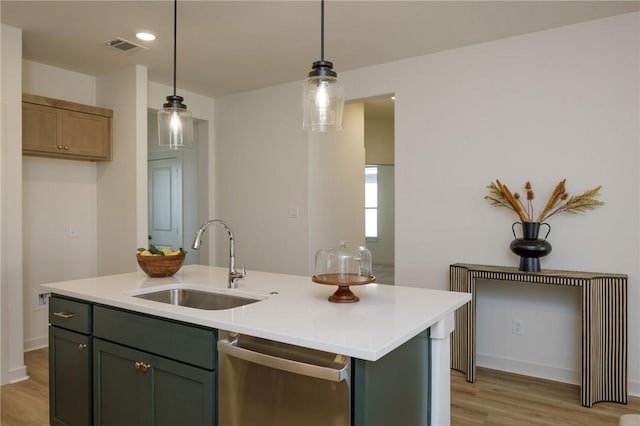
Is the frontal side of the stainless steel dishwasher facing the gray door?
no

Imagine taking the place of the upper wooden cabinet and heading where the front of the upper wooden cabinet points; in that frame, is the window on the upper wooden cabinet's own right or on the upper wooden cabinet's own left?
on the upper wooden cabinet's own left

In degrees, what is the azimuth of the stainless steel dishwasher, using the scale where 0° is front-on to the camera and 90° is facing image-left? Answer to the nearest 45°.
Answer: approximately 45°

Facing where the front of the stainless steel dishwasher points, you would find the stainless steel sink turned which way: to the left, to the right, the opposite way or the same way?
the same way

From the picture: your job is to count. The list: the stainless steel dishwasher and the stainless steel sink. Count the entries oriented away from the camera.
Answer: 0

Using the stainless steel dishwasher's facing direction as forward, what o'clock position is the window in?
The window is roughly at 5 o'clock from the stainless steel dishwasher.

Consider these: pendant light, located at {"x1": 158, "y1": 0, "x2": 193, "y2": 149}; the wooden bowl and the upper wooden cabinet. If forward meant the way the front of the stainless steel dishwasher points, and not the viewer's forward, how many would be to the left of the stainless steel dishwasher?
0

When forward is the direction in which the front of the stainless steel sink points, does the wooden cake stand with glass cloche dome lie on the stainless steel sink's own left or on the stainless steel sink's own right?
on the stainless steel sink's own left

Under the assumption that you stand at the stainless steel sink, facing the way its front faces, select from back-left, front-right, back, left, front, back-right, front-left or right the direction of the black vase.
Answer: back-left

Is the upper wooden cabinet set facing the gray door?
no

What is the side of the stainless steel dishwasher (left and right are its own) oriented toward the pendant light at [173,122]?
right

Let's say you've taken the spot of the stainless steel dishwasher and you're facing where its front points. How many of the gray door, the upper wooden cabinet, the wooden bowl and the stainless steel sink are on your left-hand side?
0

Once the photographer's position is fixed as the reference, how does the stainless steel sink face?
facing the viewer and to the left of the viewer
